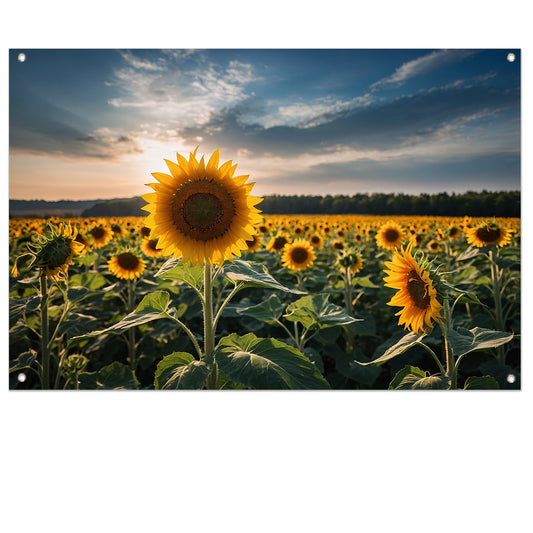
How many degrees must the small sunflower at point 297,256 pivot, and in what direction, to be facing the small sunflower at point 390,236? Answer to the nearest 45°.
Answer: approximately 135° to its left

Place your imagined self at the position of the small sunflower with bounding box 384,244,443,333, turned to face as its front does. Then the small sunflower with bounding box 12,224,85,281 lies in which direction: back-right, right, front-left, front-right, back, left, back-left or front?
front-right

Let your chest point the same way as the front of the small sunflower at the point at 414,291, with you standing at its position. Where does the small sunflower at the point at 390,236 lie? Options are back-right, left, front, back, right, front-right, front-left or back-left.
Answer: back-right

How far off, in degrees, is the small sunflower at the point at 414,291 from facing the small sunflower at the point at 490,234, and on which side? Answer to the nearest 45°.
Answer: approximately 135° to its right

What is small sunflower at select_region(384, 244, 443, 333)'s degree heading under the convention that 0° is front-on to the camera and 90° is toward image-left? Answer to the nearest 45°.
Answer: approximately 45°

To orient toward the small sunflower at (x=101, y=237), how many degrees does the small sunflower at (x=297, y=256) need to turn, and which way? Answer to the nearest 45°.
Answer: approximately 90° to its right

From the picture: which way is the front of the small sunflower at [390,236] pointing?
toward the camera

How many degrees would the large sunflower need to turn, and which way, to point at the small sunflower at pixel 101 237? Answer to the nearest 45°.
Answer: approximately 180°

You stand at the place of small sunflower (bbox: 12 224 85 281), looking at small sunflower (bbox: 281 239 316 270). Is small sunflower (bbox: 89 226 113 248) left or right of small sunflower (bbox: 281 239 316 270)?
left
